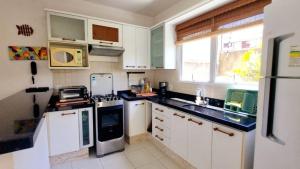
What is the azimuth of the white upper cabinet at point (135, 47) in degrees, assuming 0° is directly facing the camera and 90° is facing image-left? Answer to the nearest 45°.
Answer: approximately 315°

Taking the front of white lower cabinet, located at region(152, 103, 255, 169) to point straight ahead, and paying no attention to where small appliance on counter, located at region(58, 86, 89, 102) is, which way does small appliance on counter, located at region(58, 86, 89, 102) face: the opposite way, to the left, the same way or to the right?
to the left

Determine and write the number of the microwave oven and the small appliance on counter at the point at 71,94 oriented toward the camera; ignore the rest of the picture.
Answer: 2

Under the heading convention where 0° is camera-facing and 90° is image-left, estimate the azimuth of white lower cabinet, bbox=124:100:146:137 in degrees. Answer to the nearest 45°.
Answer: approximately 315°

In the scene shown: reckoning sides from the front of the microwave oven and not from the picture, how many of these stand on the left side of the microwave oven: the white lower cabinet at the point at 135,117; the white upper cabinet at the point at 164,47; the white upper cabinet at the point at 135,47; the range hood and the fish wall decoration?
4

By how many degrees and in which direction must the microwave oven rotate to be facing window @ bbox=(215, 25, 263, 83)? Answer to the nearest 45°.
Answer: approximately 45° to its left

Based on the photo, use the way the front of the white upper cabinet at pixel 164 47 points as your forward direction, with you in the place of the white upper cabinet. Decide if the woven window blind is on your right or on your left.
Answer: on your left

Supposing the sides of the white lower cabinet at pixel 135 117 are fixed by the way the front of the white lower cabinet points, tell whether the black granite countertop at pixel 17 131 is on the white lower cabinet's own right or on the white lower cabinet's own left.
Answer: on the white lower cabinet's own right

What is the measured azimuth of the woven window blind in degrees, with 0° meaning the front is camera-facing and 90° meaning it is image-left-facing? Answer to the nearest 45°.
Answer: approximately 45°
